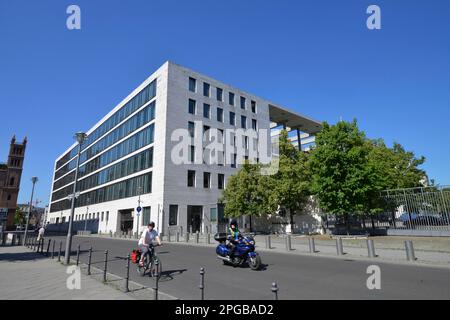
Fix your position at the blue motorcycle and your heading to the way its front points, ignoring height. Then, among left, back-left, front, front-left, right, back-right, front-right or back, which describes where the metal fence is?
left

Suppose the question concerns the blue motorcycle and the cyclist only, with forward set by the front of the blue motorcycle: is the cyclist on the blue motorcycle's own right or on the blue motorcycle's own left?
on the blue motorcycle's own right

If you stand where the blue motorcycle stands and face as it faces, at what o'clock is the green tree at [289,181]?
The green tree is roughly at 8 o'clock from the blue motorcycle.

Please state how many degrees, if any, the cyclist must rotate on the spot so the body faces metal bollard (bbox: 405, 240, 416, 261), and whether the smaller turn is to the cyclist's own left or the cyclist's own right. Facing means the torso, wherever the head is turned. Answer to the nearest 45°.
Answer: approximately 45° to the cyclist's own left

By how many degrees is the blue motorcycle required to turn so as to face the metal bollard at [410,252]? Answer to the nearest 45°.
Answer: approximately 45° to its left
